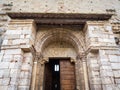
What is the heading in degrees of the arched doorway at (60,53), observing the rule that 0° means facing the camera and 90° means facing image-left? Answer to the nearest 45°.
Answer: approximately 0°
